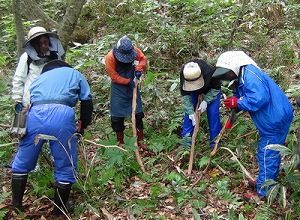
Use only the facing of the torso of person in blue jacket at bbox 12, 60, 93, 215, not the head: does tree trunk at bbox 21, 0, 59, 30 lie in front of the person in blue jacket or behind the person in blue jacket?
in front

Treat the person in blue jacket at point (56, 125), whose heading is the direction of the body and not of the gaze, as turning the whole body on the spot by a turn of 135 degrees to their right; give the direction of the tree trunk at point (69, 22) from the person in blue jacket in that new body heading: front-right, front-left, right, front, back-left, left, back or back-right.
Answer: back-left

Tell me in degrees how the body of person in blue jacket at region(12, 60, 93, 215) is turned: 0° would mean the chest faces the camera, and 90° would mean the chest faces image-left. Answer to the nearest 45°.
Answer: approximately 180°

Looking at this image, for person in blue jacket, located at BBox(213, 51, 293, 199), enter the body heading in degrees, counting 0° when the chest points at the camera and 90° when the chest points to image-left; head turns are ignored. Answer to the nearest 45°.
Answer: approximately 90°

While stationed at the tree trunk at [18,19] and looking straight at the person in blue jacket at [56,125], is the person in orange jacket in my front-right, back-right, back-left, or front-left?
front-left

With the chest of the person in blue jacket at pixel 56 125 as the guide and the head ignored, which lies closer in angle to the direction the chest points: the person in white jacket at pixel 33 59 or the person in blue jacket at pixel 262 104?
the person in white jacket

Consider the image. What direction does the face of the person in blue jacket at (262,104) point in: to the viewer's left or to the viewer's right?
to the viewer's left

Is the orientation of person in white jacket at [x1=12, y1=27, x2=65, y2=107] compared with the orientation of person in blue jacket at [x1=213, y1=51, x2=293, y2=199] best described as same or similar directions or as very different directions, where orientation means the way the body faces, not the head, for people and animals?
very different directions

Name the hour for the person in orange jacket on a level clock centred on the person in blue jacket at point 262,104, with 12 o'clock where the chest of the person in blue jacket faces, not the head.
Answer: The person in orange jacket is roughly at 1 o'clock from the person in blue jacket.

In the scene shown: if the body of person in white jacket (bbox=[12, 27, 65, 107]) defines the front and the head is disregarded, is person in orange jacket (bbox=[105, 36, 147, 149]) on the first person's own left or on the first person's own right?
on the first person's own left

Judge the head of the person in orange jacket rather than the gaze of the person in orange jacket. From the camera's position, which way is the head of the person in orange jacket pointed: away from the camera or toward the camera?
toward the camera

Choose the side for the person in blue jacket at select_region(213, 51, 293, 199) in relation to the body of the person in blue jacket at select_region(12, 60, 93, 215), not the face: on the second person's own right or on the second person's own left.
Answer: on the second person's own right

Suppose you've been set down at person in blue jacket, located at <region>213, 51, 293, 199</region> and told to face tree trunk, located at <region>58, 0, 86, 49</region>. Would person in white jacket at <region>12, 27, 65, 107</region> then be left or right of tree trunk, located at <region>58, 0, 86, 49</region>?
left

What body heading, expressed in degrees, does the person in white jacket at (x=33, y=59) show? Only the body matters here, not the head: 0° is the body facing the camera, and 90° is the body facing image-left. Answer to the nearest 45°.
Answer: approximately 315°

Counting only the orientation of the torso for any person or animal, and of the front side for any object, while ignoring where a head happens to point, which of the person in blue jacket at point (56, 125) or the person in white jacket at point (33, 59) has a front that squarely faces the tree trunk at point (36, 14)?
the person in blue jacket

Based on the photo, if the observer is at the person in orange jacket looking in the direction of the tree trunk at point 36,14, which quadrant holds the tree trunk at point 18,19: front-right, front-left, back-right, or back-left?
front-left
